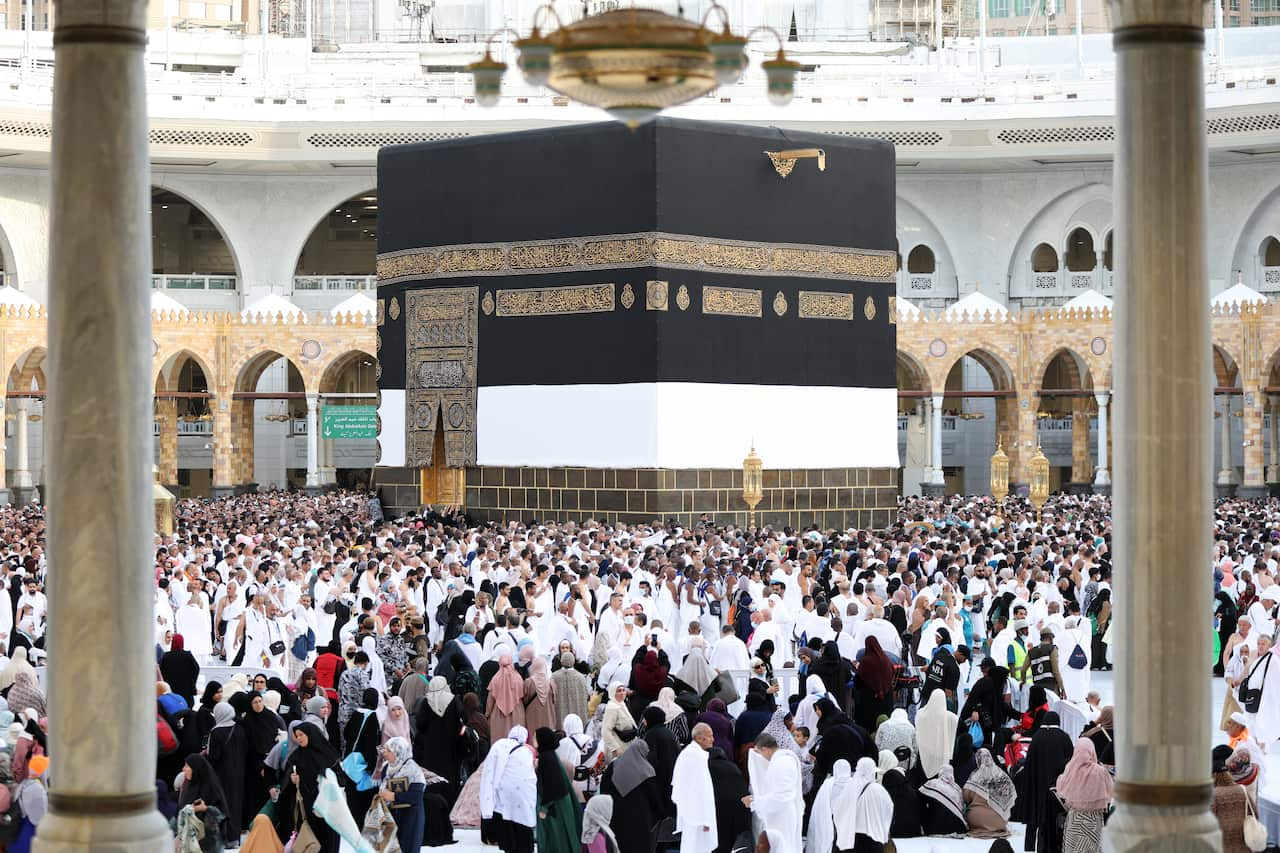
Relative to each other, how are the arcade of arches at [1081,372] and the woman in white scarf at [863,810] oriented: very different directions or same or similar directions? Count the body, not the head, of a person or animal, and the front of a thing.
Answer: very different directions

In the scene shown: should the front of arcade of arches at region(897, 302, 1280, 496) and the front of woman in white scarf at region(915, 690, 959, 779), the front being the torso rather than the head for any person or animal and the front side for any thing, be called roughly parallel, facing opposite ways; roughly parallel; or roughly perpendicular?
roughly parallel, facing opposite ways

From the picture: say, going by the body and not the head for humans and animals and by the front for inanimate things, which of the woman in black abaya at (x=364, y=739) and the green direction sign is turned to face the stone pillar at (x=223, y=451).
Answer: the woman in black abaya

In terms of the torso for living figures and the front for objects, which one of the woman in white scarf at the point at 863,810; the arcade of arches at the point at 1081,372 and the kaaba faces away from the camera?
the woman in white scarf

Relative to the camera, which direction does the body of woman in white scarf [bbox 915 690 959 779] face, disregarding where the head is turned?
away from the camera

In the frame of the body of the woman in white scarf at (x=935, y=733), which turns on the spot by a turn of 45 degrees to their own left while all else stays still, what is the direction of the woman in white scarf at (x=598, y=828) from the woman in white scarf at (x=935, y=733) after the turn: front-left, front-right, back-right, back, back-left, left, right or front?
left

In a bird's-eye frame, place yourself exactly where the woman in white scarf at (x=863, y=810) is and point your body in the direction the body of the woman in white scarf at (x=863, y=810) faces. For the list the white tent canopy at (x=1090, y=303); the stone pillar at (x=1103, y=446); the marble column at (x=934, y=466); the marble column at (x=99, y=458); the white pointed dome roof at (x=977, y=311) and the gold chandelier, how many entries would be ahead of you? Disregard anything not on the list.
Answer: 4

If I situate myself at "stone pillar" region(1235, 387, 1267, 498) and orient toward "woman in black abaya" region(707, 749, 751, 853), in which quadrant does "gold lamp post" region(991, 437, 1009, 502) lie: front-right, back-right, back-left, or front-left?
front-right

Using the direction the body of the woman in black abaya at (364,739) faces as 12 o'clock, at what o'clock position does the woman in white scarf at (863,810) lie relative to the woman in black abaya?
The woman in white scarf is roughly at 4 o'clock from the woman in black abaya.

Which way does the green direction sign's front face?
toward the camera

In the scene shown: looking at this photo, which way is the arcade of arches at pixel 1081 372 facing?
toward the camera

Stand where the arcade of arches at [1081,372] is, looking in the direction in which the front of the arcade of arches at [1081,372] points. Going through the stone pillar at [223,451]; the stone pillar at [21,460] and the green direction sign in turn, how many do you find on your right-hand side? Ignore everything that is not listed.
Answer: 3

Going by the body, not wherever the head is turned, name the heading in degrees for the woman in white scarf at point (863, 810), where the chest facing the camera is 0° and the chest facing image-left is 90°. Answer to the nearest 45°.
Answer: approximately 180°

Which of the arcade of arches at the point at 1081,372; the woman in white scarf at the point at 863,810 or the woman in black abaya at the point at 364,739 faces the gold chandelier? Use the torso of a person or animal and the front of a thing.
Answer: the arcade of arches

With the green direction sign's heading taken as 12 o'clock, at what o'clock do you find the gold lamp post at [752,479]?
The gold lamp post is roughly at 11 o'clock from the green direction sign.

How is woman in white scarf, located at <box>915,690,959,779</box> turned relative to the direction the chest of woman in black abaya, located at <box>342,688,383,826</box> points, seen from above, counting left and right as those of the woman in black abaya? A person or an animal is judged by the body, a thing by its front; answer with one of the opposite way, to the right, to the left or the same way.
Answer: the same way

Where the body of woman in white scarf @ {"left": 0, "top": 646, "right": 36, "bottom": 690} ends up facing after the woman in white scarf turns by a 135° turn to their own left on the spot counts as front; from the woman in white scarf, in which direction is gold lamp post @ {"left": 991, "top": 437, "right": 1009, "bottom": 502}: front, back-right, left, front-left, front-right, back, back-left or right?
back

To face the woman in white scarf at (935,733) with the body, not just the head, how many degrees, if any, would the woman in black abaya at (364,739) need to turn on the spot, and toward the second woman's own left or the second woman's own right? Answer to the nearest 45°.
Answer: approximately 90° to the second woman's own right

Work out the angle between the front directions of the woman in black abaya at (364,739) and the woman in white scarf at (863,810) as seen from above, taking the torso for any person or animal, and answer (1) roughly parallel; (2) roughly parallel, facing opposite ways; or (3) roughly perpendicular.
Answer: roughly parallel

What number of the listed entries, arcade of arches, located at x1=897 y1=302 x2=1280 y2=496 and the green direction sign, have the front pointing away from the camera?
0
